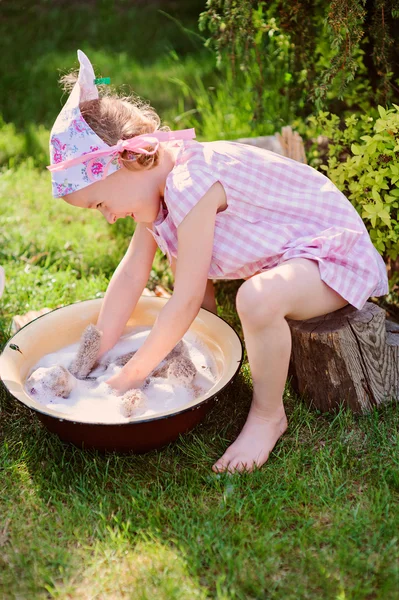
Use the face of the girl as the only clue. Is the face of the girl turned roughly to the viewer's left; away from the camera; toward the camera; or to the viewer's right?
to the viewer's left

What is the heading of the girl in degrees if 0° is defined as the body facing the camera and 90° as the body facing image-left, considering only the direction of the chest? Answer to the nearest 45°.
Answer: approximately 90°
